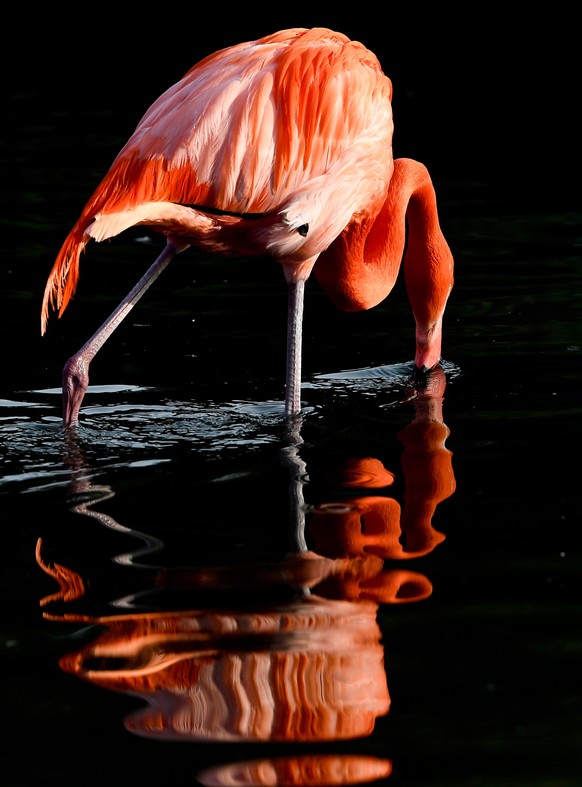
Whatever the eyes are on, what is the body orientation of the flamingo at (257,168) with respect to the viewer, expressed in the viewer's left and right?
facing to the right of the viewer
